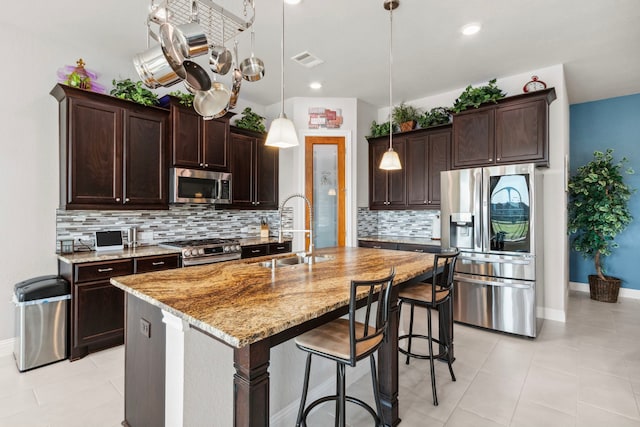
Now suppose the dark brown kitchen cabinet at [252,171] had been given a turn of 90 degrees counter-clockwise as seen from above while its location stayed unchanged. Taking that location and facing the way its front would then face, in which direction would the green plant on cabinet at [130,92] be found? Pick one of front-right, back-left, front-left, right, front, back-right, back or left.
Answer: back

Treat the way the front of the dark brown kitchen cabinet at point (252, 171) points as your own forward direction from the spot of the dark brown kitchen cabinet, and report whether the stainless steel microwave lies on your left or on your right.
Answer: on your right

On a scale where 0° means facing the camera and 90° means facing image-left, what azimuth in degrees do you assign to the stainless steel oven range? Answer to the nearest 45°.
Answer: approximately 315°

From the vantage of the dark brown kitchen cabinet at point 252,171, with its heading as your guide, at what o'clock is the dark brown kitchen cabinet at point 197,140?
the dark brown kitchen cabinet at point 197,140 is roughly at 3 o'clock from the dark brown kitchen cabinet at point 252,171.

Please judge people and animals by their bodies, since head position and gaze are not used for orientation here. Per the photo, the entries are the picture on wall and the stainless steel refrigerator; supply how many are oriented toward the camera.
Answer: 2

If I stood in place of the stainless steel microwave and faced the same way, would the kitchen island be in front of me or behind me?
in front

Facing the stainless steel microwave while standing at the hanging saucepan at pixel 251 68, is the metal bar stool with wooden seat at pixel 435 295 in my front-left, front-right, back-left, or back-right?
back-right

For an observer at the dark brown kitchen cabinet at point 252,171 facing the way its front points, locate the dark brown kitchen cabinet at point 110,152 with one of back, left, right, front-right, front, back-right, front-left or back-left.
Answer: right

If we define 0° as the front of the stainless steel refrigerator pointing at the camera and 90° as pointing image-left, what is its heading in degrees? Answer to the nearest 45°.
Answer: approximately 0°

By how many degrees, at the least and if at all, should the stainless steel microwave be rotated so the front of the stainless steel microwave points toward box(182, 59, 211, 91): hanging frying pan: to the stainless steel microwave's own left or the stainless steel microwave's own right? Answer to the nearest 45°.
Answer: approximately 45° to the stainless steel microwave's own right

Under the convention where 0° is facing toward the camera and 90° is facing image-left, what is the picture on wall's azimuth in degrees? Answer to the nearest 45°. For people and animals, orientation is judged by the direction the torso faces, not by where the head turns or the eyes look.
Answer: approximately 0°
